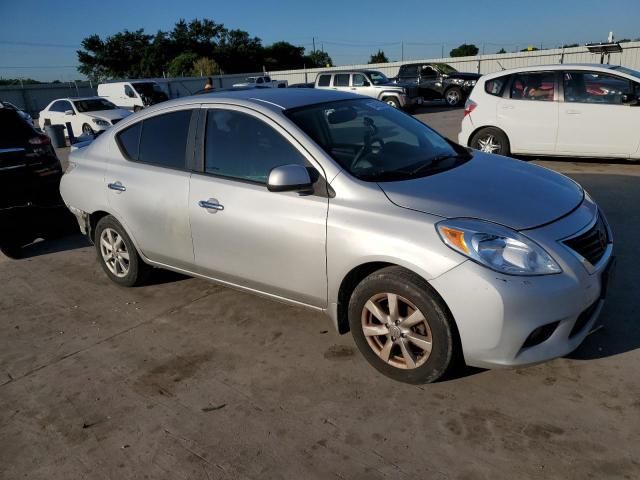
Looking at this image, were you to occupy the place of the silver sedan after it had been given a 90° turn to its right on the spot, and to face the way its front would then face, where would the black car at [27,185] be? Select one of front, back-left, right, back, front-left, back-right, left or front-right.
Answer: right

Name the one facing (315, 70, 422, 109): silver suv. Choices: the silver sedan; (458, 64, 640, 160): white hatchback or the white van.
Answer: the white van

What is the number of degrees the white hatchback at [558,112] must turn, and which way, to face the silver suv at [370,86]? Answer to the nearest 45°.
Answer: approximately 135° to its left

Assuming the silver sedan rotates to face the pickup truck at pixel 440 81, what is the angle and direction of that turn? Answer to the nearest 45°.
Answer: approximately 135° to its left

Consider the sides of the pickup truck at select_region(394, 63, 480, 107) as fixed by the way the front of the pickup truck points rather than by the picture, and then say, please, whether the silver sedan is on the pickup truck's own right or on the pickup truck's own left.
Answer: on the pickup truck's own right

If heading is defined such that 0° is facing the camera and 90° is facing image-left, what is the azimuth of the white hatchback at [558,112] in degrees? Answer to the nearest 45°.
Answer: approximately 270°

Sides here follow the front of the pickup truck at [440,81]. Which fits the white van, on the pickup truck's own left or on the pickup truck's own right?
on the pickup truck's own right

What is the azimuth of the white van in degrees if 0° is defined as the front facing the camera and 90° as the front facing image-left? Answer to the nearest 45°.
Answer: approximately 315°

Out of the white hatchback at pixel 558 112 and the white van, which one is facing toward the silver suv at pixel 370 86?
the white van

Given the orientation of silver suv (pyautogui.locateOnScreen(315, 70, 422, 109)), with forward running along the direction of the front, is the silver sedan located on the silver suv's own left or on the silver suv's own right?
on the silver suv's own right

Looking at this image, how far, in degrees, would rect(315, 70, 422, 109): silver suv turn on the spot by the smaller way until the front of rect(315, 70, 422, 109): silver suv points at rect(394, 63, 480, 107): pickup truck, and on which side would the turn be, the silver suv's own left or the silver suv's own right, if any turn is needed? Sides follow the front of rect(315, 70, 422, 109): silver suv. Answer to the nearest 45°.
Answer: approximately 90° to the silver suv's own left

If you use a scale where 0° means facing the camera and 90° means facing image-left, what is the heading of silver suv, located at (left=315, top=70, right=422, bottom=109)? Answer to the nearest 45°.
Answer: approximately 315°

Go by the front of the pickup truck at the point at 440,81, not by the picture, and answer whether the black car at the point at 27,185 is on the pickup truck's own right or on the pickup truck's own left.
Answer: on the pickup truck's own right

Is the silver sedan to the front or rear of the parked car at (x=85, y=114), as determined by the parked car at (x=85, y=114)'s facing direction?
to the front
